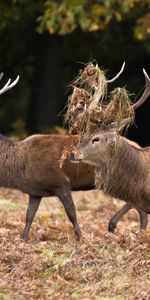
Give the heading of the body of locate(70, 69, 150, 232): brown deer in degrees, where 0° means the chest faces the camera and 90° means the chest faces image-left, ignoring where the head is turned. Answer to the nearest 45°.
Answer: approximately 90°

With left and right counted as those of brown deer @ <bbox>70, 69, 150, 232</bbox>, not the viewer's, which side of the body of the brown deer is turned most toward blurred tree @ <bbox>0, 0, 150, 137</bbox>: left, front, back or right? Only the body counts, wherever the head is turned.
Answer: right
